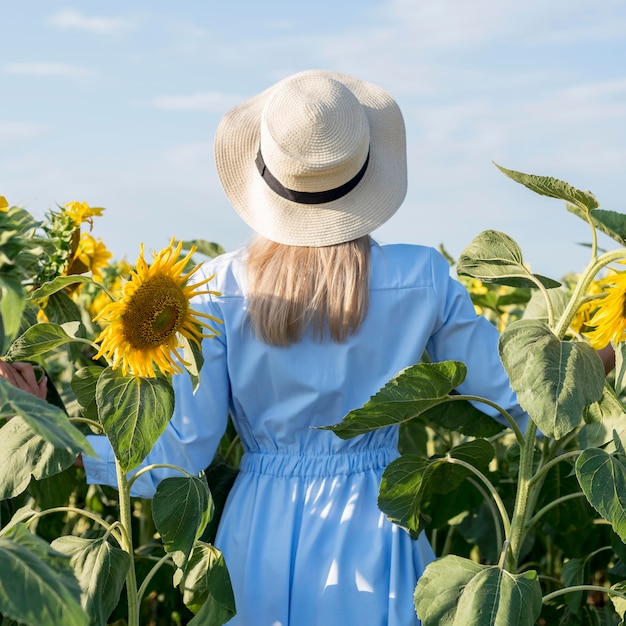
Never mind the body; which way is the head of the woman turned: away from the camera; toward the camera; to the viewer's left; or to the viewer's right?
away from the camera

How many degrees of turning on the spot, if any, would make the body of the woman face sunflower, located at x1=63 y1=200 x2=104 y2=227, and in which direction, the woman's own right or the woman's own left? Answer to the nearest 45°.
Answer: approximately 45° to the woman's own left

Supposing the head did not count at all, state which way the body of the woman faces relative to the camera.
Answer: away from the camera

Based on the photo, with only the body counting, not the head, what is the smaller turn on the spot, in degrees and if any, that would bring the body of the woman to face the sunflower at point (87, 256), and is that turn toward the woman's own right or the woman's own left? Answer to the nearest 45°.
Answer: approximately 45° to the woman's own left

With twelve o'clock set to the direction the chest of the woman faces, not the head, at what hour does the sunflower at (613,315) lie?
The sunflower is roughly at 4 o'clock from the woman.
